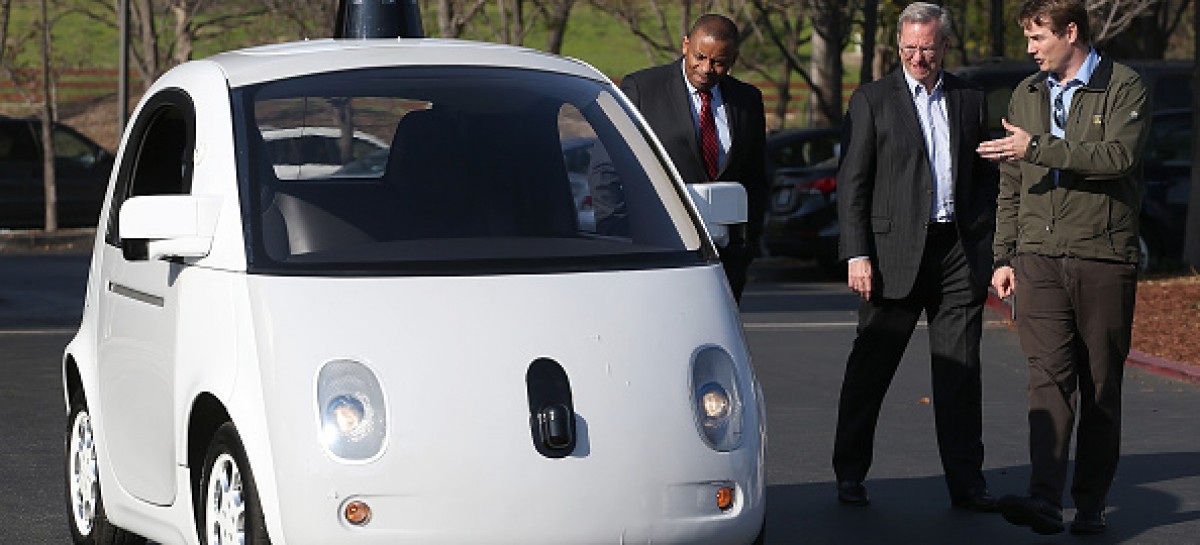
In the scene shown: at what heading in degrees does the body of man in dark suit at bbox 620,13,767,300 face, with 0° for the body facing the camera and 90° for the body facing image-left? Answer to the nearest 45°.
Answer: approximately 0°

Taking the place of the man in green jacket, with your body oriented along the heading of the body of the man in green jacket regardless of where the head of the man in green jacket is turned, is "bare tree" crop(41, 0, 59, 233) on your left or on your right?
on your right

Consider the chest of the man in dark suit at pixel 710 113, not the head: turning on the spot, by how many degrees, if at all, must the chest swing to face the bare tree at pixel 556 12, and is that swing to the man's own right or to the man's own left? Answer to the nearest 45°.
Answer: approximately 180°

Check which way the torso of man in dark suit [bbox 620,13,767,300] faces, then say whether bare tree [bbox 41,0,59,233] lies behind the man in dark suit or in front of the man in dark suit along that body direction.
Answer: behind

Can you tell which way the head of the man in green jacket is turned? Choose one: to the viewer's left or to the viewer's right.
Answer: to the viewer's left

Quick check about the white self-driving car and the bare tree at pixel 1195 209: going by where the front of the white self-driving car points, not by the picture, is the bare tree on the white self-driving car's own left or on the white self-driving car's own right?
on the white self-driving car's own left
